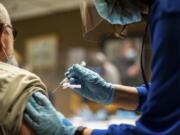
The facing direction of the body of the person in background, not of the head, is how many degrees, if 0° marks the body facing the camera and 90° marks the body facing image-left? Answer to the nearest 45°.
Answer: approximately 315°
